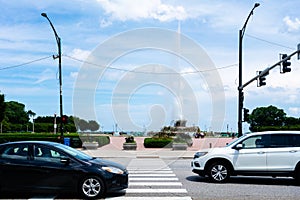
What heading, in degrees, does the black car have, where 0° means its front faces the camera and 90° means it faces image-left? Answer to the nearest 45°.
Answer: approximately 270°

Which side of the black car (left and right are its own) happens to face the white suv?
front

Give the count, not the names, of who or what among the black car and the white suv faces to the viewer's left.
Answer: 1

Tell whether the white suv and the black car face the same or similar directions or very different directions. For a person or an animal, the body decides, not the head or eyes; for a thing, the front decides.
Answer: very different directions

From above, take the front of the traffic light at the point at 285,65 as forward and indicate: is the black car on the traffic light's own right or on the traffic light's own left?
on the traffic light's own right

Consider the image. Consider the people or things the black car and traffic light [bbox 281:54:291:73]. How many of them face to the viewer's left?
0

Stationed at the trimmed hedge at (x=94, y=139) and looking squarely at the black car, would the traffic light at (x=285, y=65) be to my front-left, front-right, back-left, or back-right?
front-left

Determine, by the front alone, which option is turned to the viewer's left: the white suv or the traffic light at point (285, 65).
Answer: the white suv

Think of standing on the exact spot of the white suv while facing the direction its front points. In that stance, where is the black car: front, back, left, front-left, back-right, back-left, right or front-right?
front-left

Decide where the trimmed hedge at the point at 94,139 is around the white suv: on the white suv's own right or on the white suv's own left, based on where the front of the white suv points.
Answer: on the white suv's own right

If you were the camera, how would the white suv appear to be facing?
facing to the left of the viewer
